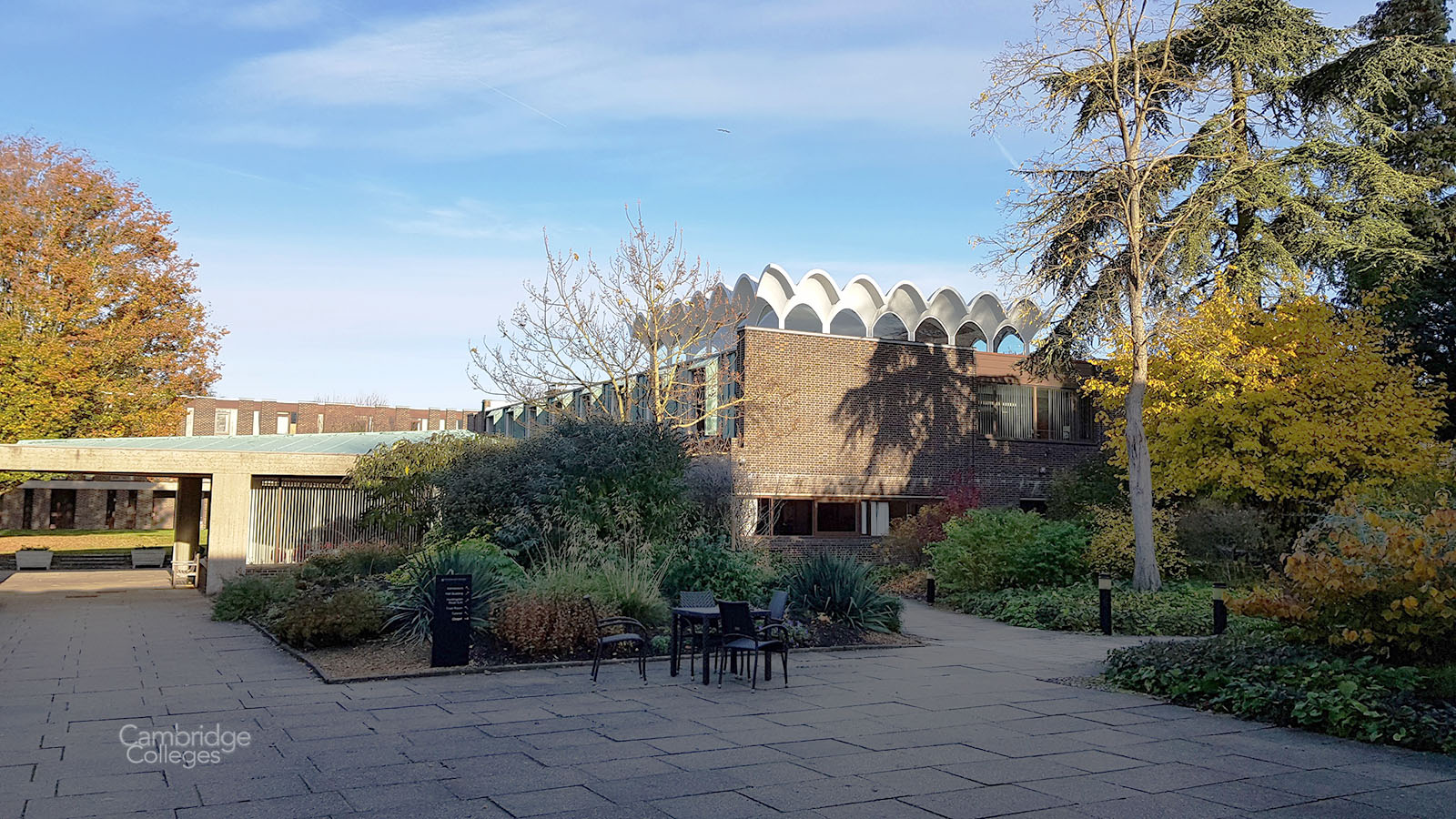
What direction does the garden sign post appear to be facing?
toward the camera

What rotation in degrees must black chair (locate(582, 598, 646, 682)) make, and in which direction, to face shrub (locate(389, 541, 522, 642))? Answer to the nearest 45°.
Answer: approximately 135° to its left

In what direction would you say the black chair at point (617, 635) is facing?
to the viewer's right

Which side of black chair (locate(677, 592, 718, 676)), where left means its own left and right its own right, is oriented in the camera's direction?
front

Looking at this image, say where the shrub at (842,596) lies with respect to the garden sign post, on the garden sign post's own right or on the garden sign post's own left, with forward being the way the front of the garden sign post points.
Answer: on the garden sign post's own left

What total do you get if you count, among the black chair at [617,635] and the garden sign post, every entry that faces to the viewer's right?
1

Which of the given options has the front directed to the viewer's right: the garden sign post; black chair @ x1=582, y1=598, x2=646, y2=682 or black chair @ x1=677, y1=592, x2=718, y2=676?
black chair @ x1=582, y1=598, x2=646, y2=682

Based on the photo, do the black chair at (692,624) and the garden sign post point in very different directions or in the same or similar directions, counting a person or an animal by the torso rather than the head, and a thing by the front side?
same or similar directions

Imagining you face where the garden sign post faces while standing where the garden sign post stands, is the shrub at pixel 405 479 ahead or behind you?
behind

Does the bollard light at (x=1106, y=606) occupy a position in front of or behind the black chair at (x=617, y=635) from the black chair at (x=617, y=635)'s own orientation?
in front

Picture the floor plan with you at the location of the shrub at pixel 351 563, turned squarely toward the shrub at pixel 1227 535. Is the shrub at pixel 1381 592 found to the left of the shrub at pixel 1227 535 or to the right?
right

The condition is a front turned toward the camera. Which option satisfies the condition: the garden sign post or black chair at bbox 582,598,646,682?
the garden sign post

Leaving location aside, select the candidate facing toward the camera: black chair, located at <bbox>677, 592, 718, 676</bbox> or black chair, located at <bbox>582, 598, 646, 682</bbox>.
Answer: black chair, located at <bbox>677, 592, 718, 676</bbox>

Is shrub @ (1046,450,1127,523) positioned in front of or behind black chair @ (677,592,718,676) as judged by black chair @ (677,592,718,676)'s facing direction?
behind

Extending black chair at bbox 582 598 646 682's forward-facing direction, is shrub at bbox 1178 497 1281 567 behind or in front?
in front
